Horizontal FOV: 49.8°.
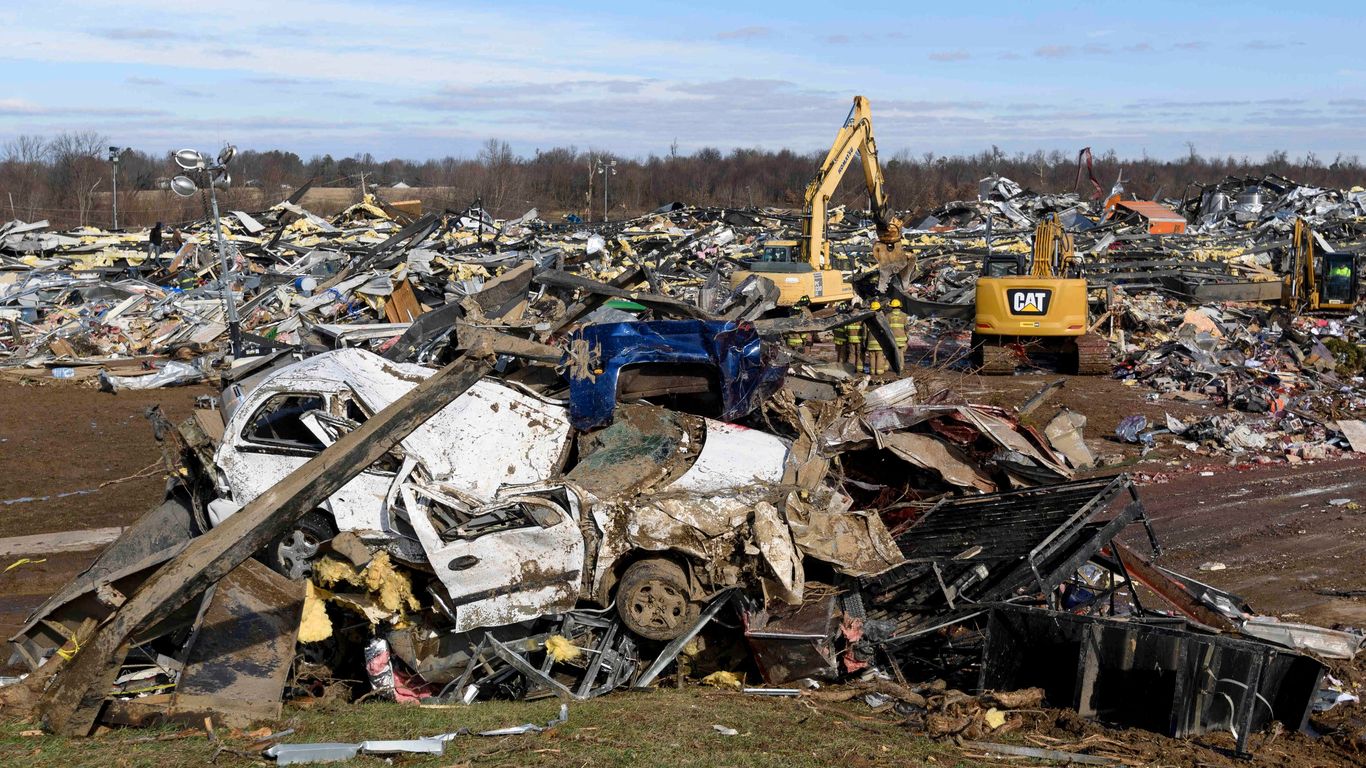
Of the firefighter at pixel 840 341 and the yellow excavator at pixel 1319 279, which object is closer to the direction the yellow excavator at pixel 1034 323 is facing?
the yellow excavator

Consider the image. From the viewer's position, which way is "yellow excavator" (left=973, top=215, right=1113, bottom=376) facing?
facing away from the viewer

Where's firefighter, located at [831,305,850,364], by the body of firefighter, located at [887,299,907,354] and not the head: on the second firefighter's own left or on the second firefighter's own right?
on the second firefighter's own left

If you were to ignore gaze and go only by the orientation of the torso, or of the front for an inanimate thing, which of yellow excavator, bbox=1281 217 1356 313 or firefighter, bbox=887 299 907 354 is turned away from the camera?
the firefighter

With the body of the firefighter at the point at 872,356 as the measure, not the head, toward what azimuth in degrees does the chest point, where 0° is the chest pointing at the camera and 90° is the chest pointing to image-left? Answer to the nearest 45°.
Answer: approximately 180°

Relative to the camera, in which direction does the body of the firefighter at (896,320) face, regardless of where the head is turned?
away from the camera

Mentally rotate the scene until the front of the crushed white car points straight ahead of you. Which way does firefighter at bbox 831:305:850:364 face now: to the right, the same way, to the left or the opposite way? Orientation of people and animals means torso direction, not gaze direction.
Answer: to the left

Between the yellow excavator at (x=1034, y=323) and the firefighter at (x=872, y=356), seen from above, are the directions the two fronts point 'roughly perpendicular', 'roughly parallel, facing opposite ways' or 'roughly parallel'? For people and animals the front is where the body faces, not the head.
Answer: roughly parallel

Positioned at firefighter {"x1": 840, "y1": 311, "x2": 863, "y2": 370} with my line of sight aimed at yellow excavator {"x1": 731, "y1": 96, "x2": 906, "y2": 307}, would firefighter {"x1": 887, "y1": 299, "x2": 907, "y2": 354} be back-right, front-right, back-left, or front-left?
front-right

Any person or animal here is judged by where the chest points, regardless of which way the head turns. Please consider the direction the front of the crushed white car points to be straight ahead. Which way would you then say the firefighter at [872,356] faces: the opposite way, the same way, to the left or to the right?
to the left

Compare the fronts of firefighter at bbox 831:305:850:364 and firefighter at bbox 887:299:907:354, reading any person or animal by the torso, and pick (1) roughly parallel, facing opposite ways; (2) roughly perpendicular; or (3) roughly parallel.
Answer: roughly parallel

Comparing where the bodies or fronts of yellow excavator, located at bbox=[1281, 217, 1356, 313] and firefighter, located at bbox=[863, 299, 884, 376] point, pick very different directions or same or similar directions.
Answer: very different directions

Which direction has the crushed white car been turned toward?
to the viewer's right
